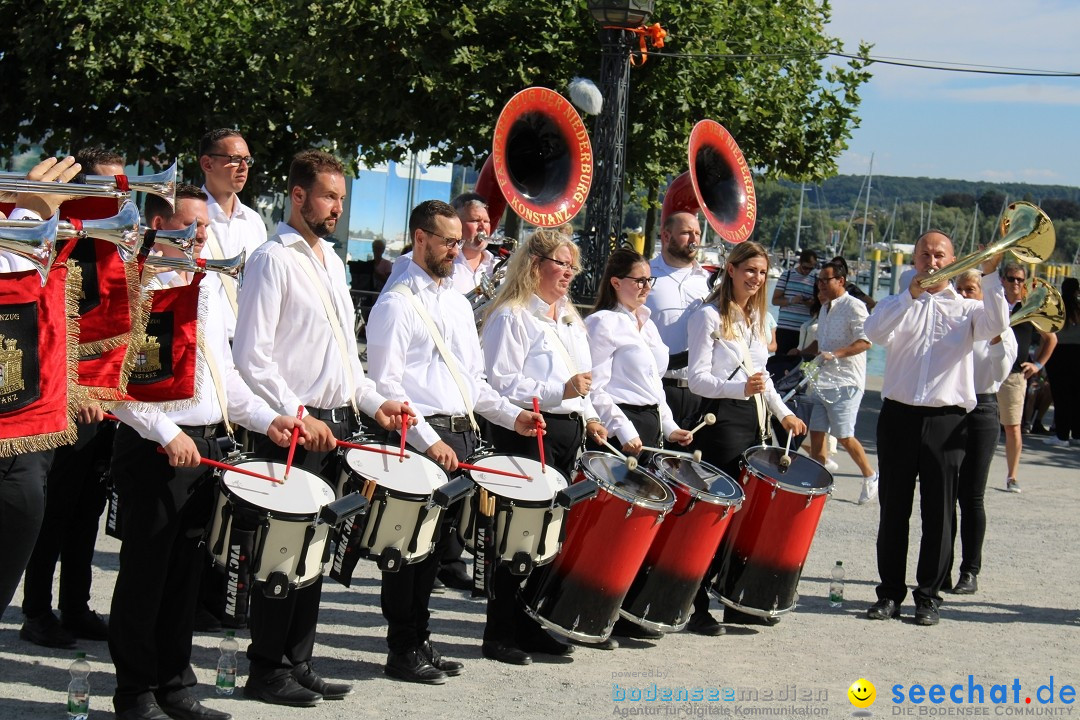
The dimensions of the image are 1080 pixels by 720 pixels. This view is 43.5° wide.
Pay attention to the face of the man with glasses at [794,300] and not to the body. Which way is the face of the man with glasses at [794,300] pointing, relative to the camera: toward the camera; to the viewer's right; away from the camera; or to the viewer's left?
toward the camera

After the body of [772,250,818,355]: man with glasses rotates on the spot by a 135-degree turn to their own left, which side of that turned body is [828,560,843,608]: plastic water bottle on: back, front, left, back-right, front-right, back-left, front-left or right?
back

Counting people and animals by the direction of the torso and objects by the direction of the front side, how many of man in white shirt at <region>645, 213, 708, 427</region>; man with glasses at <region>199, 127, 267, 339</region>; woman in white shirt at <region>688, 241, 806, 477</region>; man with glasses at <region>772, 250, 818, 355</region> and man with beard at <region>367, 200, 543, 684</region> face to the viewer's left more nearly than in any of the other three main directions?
0

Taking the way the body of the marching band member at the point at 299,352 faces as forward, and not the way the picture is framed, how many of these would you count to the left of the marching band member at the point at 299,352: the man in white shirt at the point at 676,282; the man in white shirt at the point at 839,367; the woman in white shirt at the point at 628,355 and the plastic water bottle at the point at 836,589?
4

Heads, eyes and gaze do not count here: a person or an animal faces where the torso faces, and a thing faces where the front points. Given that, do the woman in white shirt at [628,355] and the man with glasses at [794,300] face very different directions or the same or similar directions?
same or similar directions

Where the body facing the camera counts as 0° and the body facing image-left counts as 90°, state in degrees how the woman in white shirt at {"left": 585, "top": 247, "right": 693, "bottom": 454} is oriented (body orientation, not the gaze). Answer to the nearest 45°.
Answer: approximately 315°

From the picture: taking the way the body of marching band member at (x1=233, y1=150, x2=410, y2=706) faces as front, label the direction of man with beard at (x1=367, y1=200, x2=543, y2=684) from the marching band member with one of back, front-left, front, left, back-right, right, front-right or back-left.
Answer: left

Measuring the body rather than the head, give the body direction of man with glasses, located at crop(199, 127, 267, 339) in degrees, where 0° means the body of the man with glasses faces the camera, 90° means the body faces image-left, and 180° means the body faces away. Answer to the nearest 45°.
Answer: approximately 315°

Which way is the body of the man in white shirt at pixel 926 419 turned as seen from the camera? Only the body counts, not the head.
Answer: toward the camera

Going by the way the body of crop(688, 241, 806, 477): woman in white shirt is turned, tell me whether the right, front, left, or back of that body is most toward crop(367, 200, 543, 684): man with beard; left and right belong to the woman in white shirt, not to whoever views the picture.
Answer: right

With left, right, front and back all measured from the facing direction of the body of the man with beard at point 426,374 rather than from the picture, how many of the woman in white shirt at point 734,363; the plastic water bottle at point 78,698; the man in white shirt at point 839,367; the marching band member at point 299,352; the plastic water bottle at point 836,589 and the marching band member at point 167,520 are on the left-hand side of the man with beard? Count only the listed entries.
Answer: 3

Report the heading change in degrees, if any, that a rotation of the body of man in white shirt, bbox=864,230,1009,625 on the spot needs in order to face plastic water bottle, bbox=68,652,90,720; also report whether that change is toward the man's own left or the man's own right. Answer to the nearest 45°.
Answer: approximately 45° to the man's own right

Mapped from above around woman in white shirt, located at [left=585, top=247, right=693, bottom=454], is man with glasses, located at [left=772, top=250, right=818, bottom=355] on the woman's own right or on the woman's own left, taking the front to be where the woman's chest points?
on the woman's own left

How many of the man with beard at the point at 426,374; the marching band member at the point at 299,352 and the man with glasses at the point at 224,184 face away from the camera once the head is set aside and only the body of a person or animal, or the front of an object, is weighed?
0

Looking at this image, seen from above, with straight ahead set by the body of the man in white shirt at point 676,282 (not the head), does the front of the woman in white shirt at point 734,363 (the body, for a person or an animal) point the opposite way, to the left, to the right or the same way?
the same way

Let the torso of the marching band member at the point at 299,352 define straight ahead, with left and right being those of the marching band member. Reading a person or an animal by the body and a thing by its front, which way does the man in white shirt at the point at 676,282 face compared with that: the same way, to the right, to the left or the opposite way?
the same way

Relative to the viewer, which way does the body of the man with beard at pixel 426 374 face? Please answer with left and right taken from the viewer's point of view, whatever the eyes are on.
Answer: facing the viewer and to the right of the viewer

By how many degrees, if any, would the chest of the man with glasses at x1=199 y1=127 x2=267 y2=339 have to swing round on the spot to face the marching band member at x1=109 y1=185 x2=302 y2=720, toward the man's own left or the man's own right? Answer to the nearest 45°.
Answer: approximately 45° to the man's own right

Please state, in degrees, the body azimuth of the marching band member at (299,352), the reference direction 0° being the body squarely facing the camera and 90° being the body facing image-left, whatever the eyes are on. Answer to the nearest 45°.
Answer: approximately 315°
